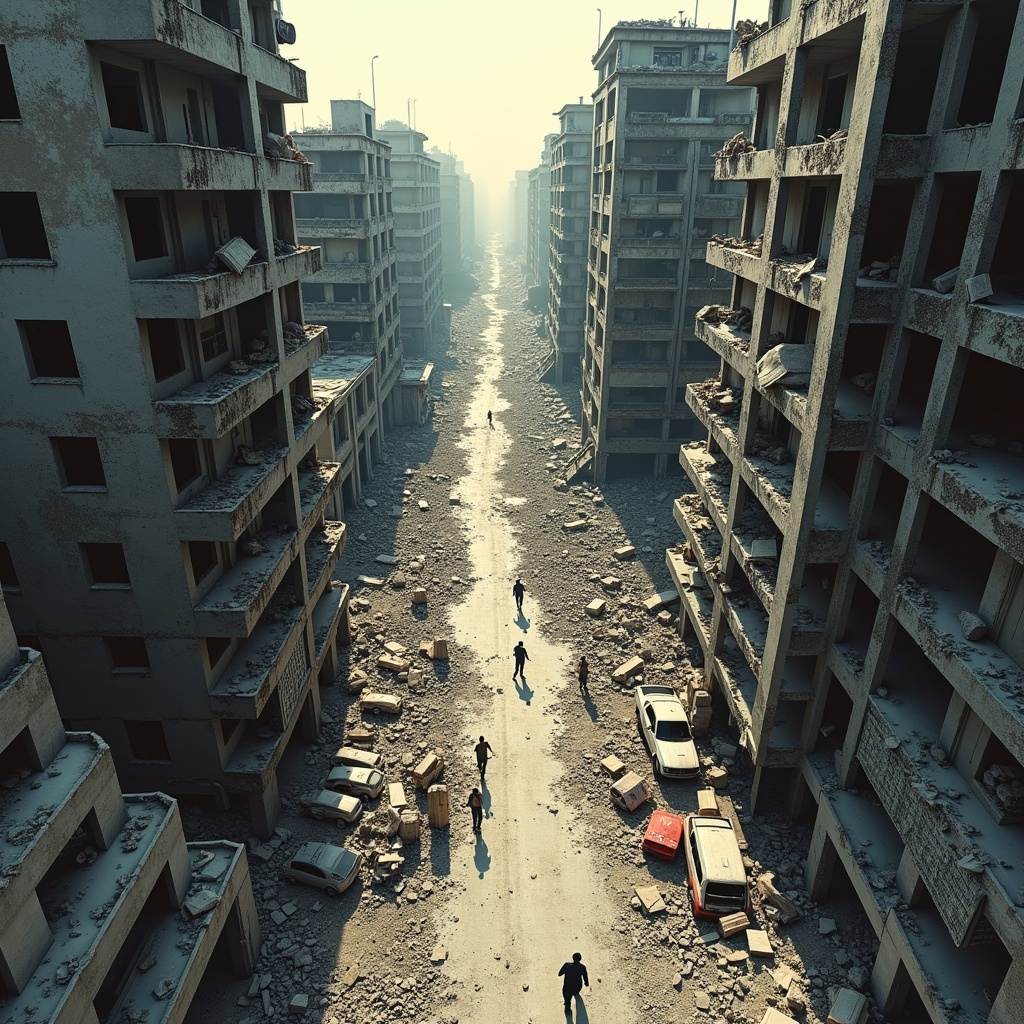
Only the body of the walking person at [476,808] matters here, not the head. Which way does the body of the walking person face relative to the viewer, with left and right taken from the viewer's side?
facing away from the viewer

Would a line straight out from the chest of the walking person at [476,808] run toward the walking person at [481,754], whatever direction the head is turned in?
yes

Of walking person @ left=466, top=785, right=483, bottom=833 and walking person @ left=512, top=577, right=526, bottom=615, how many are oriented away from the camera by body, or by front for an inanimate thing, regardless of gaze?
2

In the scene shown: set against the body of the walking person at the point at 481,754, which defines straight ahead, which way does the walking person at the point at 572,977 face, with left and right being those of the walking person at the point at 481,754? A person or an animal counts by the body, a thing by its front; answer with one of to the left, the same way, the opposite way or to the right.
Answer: the same way

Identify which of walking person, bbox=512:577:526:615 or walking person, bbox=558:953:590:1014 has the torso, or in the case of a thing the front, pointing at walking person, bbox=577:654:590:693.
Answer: walking person, bbox=558:953:590:1014

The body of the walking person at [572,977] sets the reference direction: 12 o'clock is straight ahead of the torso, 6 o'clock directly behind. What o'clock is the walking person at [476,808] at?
the walking person at [476,808] is roughly at 11 o'clock from the walking person at [572,977].

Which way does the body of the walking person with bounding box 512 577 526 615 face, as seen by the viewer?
away from the camera

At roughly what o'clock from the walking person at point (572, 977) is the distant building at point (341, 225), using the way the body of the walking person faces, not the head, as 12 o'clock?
The distant building is roughly at 11 o'clock from the walking person.

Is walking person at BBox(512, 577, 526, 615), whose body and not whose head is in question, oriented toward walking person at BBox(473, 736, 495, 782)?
no

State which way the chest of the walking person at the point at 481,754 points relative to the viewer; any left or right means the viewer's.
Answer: facing away from the viewer

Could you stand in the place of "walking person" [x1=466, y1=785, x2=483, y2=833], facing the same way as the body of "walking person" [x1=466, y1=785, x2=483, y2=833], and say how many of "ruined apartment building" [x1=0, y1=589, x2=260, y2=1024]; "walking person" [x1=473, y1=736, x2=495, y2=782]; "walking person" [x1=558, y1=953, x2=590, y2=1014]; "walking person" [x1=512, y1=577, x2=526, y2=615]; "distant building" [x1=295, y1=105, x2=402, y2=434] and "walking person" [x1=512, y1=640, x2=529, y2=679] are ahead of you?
4

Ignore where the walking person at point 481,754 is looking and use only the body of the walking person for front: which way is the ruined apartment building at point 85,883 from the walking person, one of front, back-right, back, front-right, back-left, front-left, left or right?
back-left

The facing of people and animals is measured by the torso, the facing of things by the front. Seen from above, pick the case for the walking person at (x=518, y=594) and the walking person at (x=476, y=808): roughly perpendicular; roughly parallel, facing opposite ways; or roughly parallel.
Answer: roughly parallel

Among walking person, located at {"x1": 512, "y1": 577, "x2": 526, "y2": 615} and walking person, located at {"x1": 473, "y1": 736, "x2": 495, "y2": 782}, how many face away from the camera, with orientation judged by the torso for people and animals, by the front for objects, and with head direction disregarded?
2

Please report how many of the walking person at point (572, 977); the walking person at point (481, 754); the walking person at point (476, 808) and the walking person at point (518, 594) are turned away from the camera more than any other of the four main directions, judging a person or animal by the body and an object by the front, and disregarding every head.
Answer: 4

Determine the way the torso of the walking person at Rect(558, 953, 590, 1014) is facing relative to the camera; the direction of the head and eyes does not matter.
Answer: away from the camera
